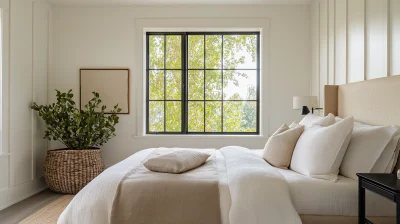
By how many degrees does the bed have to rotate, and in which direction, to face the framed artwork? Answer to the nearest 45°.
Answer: approximately 45° to its right

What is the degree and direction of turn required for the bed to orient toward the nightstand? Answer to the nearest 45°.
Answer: approximately 180°

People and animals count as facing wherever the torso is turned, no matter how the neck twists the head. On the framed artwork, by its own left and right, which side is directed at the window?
left

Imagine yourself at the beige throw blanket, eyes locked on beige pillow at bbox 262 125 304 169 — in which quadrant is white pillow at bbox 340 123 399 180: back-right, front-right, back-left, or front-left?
front-right

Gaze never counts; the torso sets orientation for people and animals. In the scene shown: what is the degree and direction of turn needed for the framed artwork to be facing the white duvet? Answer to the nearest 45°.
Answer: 0° — it already faces it

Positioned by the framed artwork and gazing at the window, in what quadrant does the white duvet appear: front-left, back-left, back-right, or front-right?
front-right

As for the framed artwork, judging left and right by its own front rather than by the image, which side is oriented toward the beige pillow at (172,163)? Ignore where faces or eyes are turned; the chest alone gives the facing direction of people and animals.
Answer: front

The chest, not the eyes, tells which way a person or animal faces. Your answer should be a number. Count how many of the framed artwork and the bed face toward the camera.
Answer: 1

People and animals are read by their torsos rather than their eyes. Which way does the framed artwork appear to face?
toward the camera

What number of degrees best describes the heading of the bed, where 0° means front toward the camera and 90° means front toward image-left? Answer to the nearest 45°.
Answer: approximately 90°
